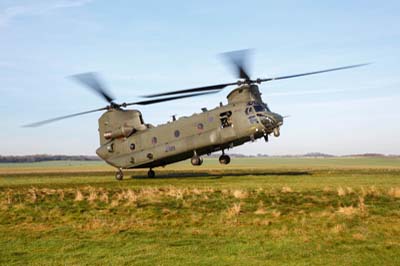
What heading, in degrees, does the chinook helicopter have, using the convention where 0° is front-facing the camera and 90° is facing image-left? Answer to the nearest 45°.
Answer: approximately 315°
